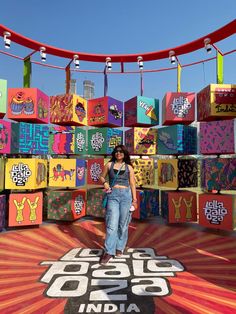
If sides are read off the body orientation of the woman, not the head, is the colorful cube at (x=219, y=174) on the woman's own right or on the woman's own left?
on the woman's own left

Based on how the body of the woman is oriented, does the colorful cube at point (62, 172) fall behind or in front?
behind

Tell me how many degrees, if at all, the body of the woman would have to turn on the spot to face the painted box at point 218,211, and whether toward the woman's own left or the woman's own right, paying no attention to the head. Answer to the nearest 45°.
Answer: approximately 135° to the woman's own left

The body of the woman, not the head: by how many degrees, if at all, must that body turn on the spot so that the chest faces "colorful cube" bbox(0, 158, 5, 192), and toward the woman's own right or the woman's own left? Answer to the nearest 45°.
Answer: approximately 135° to the woman's own right

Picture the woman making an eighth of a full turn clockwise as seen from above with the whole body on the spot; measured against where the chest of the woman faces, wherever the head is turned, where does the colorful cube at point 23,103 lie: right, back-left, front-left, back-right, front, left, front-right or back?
right

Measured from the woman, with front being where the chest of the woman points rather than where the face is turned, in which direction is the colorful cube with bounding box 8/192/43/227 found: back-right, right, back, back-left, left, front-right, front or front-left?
back-right

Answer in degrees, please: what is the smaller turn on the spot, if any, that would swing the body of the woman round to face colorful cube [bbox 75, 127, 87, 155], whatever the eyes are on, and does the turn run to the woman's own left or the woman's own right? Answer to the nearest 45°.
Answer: approximately 180°

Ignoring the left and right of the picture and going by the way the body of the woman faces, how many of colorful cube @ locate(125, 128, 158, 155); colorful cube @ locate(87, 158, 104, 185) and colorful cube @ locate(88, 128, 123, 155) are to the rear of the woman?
3

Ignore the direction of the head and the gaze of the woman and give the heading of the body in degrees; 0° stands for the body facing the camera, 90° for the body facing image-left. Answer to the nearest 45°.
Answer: approximately 0°

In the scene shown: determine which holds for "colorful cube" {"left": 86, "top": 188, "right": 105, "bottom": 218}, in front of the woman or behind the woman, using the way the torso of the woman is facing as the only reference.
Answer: behind

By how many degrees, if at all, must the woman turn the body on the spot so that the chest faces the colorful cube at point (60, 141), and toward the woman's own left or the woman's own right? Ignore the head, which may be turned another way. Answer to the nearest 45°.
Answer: approximately 135° to the woman's own right

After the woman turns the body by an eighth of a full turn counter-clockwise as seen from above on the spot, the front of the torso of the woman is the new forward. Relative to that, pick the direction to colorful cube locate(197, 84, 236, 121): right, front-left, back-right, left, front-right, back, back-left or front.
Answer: left

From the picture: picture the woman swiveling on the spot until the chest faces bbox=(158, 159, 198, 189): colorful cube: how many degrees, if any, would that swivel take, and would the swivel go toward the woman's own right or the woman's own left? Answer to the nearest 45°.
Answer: approximately 135° to the woman's own left

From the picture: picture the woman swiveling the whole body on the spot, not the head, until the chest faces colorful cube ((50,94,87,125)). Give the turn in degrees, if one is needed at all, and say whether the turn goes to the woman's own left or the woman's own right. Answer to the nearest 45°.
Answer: approximately 135° to the woman's own right
